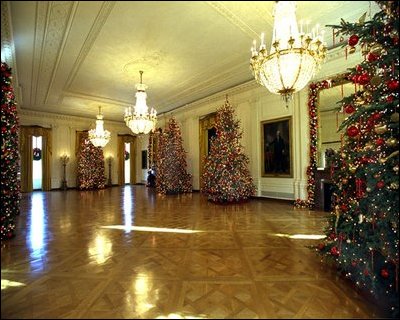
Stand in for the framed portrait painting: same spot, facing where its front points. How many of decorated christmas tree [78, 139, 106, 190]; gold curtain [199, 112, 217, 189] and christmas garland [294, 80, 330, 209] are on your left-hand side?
1

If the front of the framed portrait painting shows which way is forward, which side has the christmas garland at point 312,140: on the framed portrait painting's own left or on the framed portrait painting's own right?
on the framed portrait painting's own left

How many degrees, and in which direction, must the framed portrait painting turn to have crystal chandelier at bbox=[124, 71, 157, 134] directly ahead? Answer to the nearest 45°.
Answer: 0° — it already faces it

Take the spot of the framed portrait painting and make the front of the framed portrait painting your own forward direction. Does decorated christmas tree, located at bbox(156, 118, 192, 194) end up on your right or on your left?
on your right

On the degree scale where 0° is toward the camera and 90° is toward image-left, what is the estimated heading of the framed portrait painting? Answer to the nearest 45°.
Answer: approximately 45°

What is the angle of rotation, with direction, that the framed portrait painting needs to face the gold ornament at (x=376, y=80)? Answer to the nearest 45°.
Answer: approximately 45° to its left

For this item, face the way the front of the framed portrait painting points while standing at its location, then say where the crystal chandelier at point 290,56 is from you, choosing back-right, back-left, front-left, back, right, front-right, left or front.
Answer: front-left

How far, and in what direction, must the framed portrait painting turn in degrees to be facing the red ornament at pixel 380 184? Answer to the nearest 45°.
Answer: approximately 45° to its left

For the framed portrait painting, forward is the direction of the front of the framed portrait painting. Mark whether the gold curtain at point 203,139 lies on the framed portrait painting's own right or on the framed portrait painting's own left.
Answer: on the framed portrait painting's own right

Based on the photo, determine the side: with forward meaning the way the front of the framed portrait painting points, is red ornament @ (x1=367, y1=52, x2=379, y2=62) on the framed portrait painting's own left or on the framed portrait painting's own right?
on the framed portrait painting's own left
